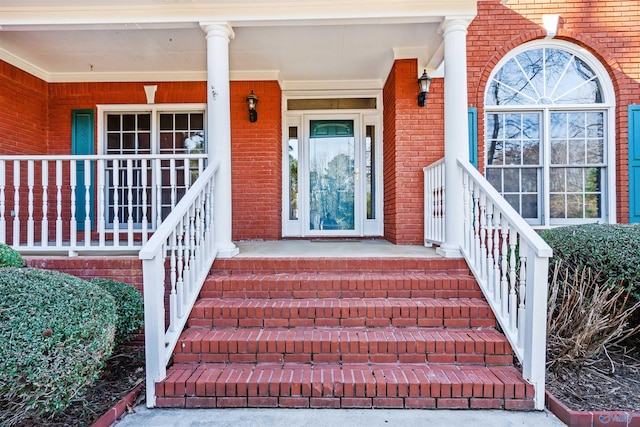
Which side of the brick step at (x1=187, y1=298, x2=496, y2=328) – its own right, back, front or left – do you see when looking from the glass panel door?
back

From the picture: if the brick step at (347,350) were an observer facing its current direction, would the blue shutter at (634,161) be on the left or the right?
on its left

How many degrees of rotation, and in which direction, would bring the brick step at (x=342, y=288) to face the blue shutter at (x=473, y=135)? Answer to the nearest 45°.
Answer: approximately 135° to its left

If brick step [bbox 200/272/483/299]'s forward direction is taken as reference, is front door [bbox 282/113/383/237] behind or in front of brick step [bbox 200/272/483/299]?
behind

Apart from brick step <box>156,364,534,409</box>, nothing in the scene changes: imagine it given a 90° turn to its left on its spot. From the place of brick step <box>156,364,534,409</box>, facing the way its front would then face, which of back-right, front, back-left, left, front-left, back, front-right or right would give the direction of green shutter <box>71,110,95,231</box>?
back-left

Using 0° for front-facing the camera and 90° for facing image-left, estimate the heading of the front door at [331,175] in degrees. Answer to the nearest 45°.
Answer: approximately 0°

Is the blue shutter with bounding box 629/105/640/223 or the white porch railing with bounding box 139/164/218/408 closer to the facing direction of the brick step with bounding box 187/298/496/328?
the white porch railing

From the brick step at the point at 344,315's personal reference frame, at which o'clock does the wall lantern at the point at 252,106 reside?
The wall lantern is roughly at 5 o'clock from the brick step.

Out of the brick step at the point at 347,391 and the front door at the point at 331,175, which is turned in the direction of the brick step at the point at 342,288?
the front door

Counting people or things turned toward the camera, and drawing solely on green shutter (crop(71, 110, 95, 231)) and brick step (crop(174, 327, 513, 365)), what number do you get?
2

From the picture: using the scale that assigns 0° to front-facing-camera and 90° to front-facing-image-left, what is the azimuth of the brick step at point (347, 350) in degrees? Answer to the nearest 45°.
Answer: approximately 0°

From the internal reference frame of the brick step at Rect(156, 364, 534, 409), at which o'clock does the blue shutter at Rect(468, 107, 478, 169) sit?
The blue shutter is roughly at 7 o'clock from the brick step.

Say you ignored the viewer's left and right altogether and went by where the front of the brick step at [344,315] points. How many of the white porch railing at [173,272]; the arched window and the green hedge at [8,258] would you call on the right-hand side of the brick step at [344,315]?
2
